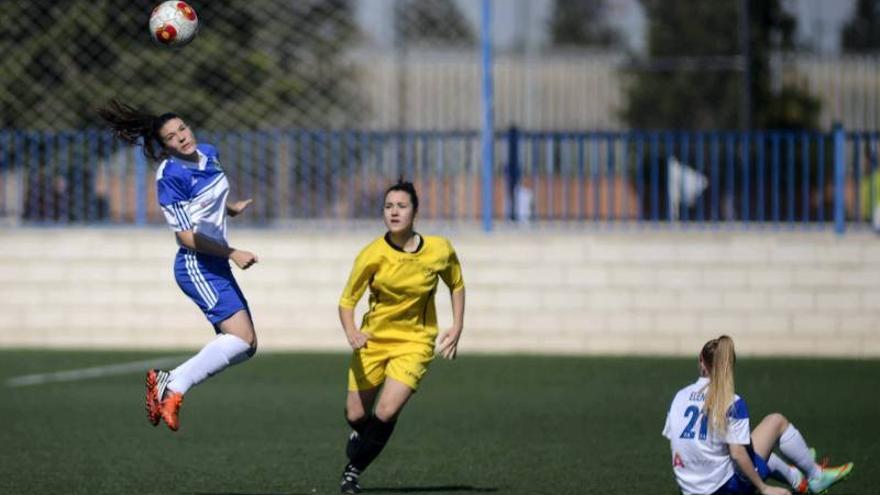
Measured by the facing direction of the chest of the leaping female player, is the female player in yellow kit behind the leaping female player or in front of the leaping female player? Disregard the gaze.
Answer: in front

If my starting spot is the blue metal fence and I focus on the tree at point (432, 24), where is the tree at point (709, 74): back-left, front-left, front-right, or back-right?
front-right

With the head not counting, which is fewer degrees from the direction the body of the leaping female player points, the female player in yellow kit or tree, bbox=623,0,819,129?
the female player in yellow kit

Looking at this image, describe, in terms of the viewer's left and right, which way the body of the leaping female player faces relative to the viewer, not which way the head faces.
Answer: facing the viewer and to the right of the viewer

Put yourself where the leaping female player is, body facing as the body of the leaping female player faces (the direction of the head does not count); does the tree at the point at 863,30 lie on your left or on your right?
on your left

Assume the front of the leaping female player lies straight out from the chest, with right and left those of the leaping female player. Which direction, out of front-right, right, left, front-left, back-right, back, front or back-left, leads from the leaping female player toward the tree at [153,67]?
back-left

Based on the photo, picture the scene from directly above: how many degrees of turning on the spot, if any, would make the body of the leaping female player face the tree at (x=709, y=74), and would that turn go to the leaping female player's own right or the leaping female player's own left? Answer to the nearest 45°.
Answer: approximately 90° to the leaping female player's own left

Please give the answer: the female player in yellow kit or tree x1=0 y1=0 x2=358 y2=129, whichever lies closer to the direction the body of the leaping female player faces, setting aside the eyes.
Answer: the female player in yellow kit

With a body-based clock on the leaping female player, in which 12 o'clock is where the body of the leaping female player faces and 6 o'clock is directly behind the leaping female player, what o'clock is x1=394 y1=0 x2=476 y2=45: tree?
The tree is roughly at 8 o'clock from the leaping female player.

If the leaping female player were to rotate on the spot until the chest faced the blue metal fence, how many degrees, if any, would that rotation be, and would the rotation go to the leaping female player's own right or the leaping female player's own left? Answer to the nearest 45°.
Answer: approximately 90° to the leaping female player's own left
